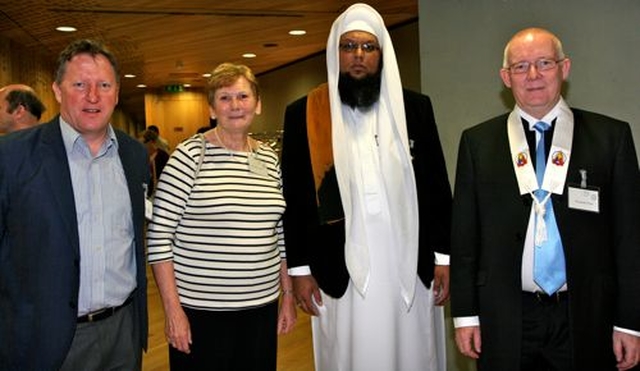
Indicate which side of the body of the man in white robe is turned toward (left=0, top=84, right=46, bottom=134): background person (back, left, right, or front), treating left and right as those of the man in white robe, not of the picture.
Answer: right

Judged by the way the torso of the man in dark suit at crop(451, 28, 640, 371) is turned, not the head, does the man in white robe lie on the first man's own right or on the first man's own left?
on the first man's own right

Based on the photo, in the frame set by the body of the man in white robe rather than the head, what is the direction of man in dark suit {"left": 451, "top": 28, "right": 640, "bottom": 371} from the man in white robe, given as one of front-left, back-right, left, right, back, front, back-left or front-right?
front-left

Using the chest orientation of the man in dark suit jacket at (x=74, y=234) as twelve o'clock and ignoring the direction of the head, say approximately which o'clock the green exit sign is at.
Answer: The green exit sign is roughly at 8 o'clock from the man in dark suit jacket.

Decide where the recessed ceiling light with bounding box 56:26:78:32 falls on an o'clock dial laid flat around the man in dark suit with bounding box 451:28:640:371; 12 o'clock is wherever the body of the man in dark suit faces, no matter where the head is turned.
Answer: The recessed ceiling light is roughly at 4 o'clock from the man in dark suit.

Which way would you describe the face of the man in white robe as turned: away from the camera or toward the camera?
toward the camera

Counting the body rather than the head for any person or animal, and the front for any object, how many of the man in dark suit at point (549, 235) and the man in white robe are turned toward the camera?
2

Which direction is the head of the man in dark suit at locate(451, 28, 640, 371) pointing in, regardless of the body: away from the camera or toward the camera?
toward the camera

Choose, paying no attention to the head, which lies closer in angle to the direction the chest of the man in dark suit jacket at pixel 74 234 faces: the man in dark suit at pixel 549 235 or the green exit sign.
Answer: the man in dark suit

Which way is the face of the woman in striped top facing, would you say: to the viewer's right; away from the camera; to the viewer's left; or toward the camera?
toward the camera

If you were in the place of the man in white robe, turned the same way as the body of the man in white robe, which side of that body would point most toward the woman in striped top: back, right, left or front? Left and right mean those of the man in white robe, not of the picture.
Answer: right

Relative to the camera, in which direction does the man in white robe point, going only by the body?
toward the camera
